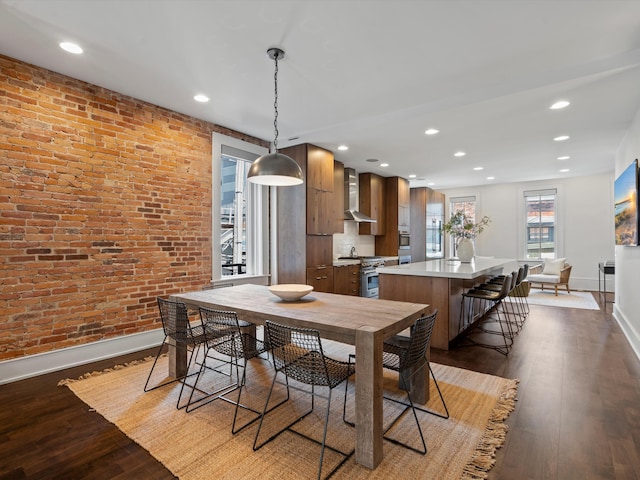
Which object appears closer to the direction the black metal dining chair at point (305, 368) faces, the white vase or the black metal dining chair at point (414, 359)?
the white vase

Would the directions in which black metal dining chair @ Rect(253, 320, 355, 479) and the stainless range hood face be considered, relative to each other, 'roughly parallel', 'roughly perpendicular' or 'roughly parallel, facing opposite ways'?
roughly perpendicular

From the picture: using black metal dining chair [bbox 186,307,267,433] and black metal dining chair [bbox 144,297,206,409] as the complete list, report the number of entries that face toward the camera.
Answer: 0

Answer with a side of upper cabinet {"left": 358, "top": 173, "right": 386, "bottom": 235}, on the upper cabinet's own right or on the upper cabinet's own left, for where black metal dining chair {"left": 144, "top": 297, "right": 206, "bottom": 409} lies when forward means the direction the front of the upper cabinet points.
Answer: on the upper cabinet's own right

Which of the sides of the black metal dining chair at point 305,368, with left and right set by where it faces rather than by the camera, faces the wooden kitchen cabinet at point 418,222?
front

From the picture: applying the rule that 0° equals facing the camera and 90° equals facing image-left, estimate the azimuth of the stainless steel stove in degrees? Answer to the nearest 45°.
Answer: approximately 315°

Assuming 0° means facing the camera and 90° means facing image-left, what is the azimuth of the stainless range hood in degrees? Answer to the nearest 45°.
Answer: approximately 315°

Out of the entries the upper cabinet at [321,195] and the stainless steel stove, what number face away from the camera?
0

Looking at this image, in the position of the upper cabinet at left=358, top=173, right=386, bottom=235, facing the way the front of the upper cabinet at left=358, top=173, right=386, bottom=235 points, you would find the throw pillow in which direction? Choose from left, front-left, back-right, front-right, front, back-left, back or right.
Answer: front-left

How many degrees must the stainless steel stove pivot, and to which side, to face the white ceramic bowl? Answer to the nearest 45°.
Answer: approximately 45° to its right

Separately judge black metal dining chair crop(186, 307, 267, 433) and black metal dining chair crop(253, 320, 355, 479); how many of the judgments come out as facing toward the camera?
0

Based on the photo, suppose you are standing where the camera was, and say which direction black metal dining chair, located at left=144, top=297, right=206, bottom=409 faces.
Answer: facing away from the viewer and to the right of the viewer

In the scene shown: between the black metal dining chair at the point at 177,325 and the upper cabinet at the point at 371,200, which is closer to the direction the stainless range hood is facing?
the black metal dining chair

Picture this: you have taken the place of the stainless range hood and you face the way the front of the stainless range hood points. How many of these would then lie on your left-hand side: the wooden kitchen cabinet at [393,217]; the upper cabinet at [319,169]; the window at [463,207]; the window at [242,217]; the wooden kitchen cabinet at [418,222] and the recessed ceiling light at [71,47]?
3
